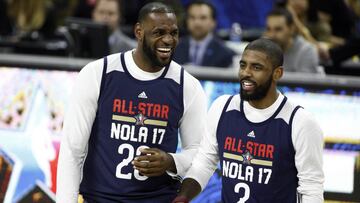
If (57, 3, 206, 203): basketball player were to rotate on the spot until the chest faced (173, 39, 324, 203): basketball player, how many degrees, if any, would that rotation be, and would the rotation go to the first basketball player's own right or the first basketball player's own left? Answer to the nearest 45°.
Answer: approximately 90° to the first basketball player's own left

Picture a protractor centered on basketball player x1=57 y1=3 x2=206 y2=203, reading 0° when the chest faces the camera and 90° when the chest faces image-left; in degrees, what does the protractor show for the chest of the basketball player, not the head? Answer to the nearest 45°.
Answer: approximately 0°
